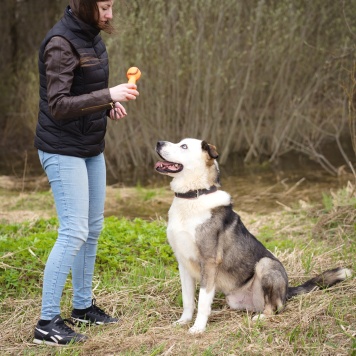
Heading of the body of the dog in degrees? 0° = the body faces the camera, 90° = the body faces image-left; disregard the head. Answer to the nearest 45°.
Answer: approximately 90°

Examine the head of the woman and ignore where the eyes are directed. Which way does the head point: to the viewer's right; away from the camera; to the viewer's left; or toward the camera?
to the viewer's right
